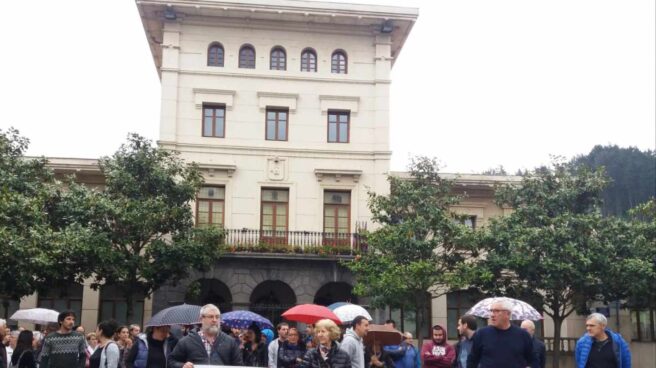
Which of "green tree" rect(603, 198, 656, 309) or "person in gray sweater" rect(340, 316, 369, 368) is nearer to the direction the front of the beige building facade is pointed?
the person in gray sweater

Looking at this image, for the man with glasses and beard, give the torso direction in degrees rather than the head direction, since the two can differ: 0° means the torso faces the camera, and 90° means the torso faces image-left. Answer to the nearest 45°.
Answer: approximately 0°

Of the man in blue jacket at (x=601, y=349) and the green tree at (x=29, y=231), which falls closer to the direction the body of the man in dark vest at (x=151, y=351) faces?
the man in blue jacket

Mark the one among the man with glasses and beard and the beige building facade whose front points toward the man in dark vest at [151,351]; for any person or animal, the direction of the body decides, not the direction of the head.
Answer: the beige building facade

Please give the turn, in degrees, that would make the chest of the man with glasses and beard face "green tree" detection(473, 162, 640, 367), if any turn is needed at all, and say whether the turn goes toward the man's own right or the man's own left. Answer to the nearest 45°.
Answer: approximately 135° to the man's own left

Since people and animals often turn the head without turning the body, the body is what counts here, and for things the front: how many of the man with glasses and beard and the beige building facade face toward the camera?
2

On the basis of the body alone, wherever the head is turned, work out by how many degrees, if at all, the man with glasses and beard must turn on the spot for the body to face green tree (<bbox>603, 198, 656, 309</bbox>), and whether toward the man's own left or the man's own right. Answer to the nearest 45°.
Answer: approximately 135° to the man's own left

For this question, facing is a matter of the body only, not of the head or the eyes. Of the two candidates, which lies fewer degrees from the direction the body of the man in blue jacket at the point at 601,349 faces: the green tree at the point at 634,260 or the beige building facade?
the beige building facade
